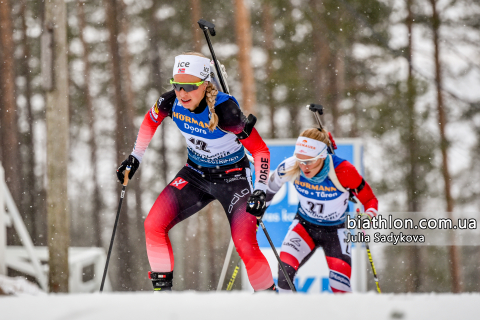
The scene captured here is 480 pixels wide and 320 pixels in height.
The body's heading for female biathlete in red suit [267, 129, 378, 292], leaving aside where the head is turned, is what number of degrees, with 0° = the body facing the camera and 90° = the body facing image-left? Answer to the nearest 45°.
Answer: approximately 45°

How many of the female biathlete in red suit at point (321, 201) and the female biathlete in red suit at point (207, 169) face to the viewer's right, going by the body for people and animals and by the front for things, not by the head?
0

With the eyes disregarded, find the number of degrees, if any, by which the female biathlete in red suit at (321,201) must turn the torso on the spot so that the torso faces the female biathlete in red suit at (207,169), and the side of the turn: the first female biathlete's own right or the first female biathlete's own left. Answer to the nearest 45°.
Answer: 0° — they already face them

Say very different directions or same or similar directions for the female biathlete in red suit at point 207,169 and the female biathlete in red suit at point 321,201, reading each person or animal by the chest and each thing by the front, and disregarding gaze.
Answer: same or similar directions

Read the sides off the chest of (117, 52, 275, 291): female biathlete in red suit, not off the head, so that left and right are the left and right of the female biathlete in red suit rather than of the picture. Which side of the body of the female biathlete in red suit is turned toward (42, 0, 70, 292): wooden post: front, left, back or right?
right

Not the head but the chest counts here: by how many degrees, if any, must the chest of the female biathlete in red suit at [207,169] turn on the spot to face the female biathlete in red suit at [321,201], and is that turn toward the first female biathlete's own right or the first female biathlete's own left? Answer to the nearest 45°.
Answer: approximately 180°

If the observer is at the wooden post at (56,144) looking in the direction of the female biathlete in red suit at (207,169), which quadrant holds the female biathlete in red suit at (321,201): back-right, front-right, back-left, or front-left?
front-left

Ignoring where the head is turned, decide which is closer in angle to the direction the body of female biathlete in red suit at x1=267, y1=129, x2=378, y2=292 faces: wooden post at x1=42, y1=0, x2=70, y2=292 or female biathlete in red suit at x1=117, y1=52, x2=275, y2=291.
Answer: the female biathlete in red suit

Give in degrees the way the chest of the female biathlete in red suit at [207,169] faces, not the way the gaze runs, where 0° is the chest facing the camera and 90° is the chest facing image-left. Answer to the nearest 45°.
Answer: approximately 45°

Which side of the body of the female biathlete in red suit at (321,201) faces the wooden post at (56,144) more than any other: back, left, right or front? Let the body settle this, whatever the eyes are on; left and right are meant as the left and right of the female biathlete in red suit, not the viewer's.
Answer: right
